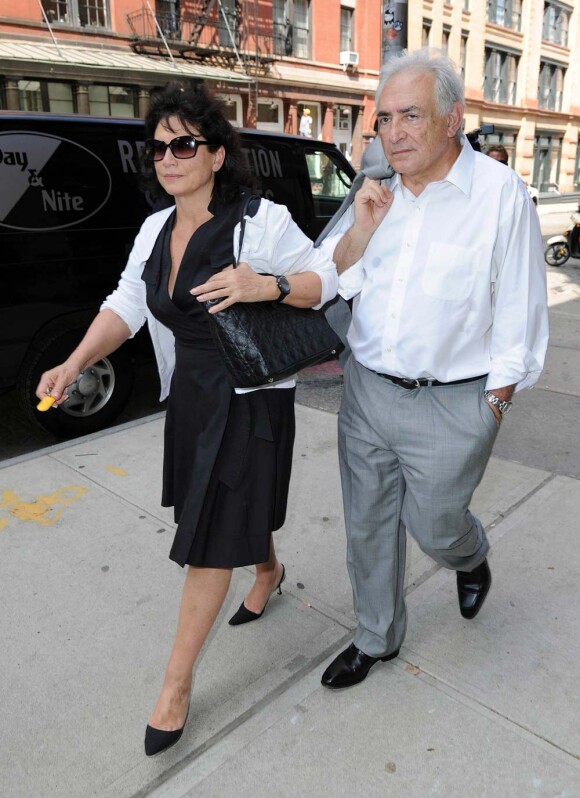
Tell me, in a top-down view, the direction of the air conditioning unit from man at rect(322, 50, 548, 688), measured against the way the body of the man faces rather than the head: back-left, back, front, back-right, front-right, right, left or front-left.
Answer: back-right

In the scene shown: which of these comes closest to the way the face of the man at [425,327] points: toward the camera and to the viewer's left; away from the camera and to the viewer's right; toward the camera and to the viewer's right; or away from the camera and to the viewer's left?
toward the camera and to the viewer's left

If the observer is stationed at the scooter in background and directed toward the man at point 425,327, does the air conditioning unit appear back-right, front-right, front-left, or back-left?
back-right

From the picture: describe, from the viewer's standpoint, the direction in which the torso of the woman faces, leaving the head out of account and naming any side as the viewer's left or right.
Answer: facing the viewer and to the left of the viewer

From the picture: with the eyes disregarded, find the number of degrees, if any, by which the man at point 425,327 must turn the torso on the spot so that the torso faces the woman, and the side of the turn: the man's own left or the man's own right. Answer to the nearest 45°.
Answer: approximately 45° to the man's own right

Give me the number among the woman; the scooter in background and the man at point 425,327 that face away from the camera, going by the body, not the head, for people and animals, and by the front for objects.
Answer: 0

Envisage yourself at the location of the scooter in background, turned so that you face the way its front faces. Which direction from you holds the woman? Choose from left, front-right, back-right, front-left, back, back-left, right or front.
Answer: left

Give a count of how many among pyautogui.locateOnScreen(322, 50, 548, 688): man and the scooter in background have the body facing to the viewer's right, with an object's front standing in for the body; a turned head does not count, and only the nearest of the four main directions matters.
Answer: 0

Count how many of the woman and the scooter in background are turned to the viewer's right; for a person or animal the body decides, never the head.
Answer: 0

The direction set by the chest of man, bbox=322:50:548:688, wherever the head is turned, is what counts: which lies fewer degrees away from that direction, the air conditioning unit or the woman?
the woman

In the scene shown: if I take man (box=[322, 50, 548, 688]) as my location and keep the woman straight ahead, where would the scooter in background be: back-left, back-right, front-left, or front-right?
back-right

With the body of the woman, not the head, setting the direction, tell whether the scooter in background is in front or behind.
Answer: behind

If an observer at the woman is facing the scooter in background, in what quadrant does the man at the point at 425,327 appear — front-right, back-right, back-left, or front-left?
front-right

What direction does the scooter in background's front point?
to the viewer's left

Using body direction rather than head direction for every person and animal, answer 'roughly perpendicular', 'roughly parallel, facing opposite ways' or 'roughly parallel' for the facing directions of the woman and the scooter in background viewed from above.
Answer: roughly perpendicular

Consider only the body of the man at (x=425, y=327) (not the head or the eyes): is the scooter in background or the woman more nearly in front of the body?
the woman

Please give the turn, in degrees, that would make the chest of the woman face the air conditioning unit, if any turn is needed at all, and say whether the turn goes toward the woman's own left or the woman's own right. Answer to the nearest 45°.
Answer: approximately 135° to the woman's own right

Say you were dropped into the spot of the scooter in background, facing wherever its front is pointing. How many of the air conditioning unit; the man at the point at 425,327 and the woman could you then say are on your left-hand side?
2

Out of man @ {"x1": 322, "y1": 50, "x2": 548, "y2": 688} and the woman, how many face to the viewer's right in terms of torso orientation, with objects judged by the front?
0

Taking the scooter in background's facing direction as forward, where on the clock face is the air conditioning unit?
The air conditioning unit is roughly at 2 o'clock from the scooter in background.
